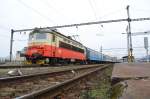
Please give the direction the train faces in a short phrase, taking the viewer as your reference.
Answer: facing the viewer and to the left of the viewer
